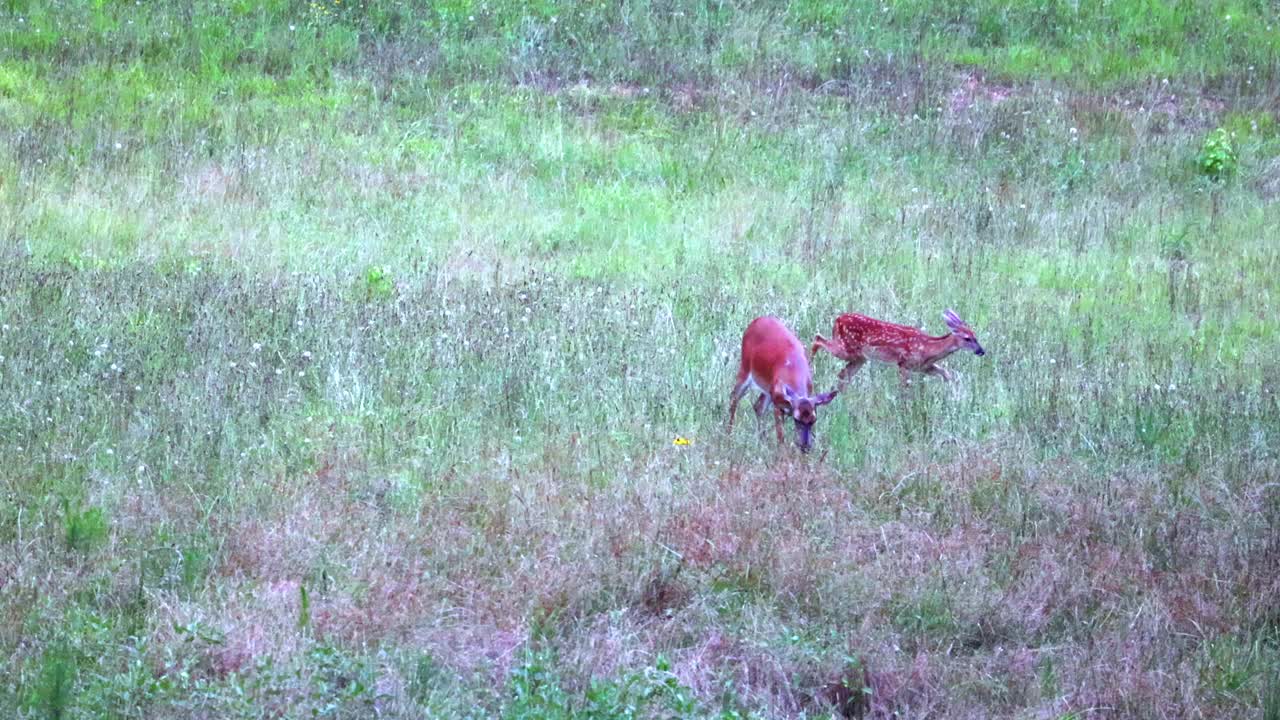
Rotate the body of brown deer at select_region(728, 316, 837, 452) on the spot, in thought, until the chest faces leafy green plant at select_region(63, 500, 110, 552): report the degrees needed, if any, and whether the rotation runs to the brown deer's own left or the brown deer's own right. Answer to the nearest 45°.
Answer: approximately 90° to the brown deer's own right

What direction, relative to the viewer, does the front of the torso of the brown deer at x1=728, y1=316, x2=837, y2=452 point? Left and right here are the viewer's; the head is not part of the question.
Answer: facing the viewer and to the right of the viewer

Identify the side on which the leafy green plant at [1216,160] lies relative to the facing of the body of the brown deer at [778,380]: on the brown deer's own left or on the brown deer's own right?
on the brown deer's own left

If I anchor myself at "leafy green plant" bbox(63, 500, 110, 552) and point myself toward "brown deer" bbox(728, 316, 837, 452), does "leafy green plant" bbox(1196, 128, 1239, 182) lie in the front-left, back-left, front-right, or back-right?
front-left

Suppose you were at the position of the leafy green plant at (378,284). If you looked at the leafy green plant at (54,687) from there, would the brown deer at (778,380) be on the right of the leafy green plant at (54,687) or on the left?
left

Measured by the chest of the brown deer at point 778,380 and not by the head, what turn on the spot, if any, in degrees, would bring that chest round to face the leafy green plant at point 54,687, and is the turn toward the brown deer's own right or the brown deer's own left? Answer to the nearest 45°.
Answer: approximately 90° to the brown deer's own right

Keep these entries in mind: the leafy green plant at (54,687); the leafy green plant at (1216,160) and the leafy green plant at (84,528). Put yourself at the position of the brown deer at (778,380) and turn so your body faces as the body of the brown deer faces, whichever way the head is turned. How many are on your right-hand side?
2

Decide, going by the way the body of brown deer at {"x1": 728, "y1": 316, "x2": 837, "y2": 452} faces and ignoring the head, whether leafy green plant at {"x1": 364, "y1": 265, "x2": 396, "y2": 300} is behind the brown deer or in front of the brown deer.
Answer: behind

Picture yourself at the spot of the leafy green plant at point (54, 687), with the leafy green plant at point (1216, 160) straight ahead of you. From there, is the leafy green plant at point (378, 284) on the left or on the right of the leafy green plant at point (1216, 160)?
left

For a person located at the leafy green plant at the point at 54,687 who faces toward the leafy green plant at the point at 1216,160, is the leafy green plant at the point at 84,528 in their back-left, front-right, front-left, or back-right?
front-left
